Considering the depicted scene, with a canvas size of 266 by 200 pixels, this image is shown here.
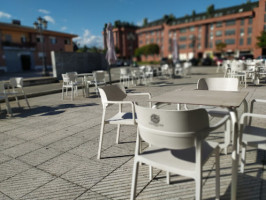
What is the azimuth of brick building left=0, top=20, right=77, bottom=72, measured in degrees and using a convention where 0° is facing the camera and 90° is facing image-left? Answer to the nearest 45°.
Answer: approximately 315°

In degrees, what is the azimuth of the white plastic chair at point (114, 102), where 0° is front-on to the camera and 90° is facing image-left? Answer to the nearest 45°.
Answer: approximately 315°

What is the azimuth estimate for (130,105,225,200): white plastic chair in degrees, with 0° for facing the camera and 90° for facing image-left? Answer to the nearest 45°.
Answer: approximately 225°

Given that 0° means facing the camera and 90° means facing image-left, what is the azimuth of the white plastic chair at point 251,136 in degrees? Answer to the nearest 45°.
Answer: approximately 90°

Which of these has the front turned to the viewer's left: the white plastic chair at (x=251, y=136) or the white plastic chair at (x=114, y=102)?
the white plastic chair at (x=251, y=136)

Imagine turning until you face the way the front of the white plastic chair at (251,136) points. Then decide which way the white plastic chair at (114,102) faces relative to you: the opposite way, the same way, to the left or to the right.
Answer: the opposite way
